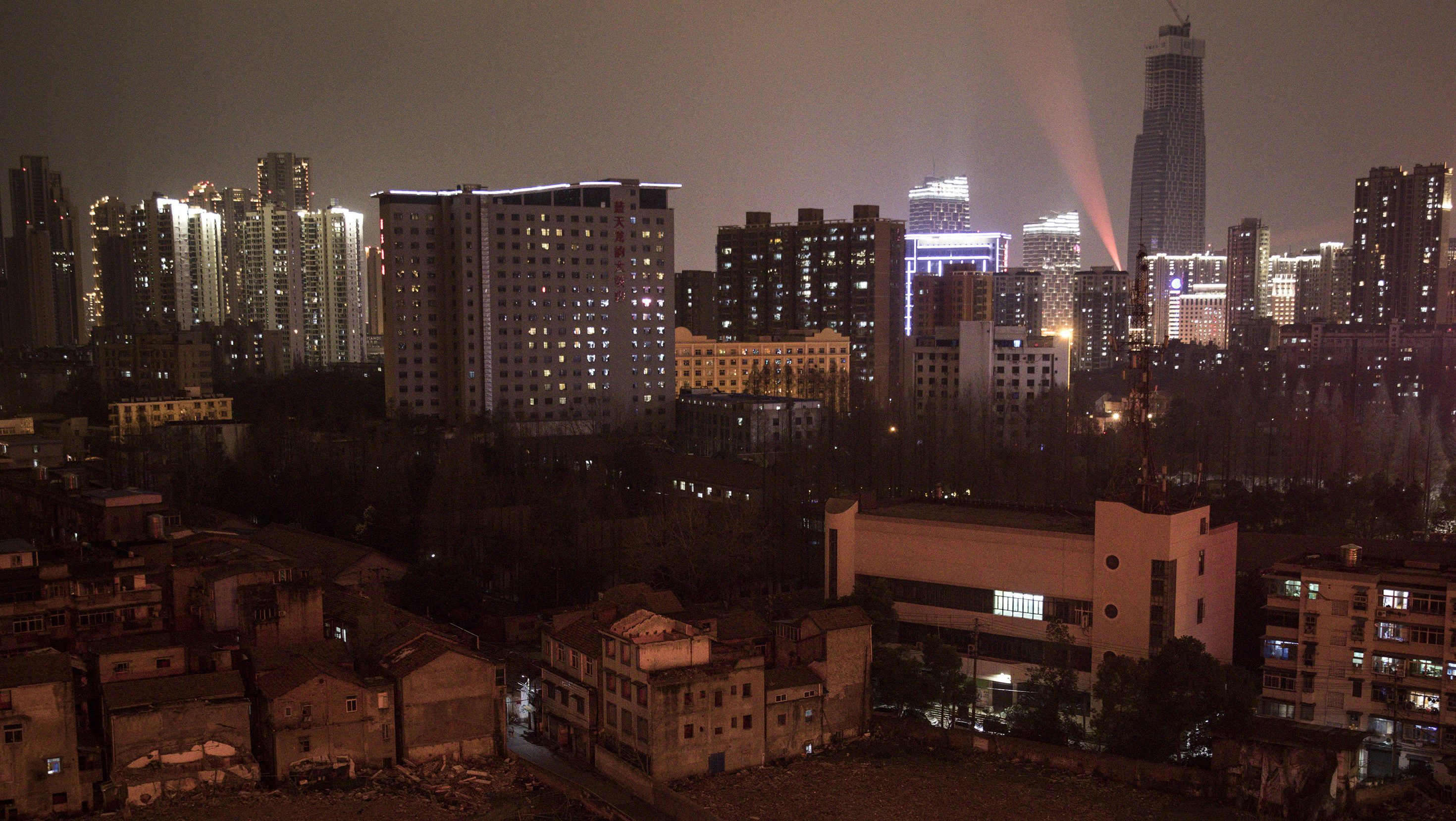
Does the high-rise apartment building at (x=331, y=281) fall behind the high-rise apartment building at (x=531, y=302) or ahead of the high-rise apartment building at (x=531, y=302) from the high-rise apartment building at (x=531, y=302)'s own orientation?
behind

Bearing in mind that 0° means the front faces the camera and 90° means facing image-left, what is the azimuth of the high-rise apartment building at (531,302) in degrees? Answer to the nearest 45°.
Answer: approximately 0°

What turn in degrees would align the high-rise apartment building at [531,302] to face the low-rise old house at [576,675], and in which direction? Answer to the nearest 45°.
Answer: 0° — it already faces it

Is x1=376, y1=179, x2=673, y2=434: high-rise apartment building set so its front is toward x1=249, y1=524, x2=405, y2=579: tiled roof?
yes

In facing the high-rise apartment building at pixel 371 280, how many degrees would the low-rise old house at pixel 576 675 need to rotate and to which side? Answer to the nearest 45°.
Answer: approximately 135° to its right

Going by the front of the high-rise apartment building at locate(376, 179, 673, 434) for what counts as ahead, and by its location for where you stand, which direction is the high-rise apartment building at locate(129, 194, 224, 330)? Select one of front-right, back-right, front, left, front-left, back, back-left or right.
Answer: back-right

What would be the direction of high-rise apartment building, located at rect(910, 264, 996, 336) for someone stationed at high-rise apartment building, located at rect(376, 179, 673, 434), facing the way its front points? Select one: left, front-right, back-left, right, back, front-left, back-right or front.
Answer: back-left

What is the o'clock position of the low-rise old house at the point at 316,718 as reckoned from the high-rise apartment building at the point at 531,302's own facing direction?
The low-rise old house is roughly at 12 o'clock from the high-rise apartment building.

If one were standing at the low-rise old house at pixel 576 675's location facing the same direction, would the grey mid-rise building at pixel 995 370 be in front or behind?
behind

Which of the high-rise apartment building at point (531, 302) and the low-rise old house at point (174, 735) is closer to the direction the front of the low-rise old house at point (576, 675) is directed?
the low-rise old house

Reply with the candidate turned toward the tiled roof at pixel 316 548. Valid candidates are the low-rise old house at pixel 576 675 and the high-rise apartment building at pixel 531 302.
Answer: the high-rise apartment building

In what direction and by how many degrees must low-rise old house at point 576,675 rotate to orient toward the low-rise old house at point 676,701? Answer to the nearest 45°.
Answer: approximately 90° to its left
